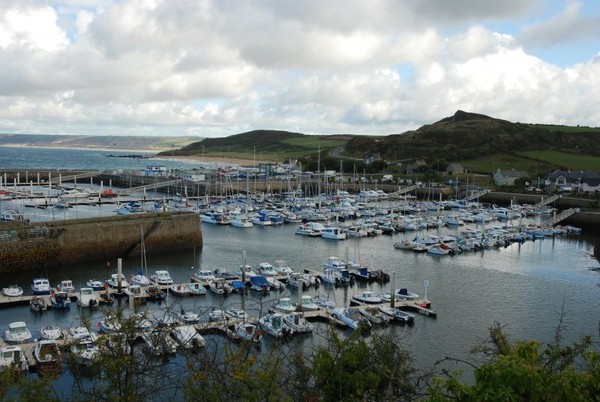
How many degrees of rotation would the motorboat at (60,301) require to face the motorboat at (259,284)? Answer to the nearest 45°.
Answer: approximately 90° to its right

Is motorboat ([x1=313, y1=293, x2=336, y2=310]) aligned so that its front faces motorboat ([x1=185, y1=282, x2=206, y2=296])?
no

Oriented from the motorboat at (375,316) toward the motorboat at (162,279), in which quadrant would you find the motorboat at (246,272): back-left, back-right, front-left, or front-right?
front-right

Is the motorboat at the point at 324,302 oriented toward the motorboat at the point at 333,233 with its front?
no

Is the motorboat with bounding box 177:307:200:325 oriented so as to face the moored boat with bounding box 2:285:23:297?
no

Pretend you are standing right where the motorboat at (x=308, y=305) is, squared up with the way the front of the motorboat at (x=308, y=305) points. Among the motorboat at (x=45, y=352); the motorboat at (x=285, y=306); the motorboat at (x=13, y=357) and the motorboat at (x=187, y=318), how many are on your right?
4

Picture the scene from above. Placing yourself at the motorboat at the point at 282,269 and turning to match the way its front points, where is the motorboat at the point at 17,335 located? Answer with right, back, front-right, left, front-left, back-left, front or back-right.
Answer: right

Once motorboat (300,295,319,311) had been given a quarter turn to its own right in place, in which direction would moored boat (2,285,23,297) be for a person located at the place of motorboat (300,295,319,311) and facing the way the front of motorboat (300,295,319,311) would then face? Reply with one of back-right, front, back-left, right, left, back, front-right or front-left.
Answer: front-right

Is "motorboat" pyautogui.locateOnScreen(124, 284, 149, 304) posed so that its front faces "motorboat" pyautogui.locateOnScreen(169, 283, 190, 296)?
no

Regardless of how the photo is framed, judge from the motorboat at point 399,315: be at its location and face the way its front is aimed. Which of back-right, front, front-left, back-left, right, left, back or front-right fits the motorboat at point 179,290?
front-left

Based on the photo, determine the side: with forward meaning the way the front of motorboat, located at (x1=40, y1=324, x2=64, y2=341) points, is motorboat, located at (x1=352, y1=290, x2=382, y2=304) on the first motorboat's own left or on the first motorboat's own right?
on the first motorboat's own left

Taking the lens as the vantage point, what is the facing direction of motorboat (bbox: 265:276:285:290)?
facing the viewer and to the right of the viewer
